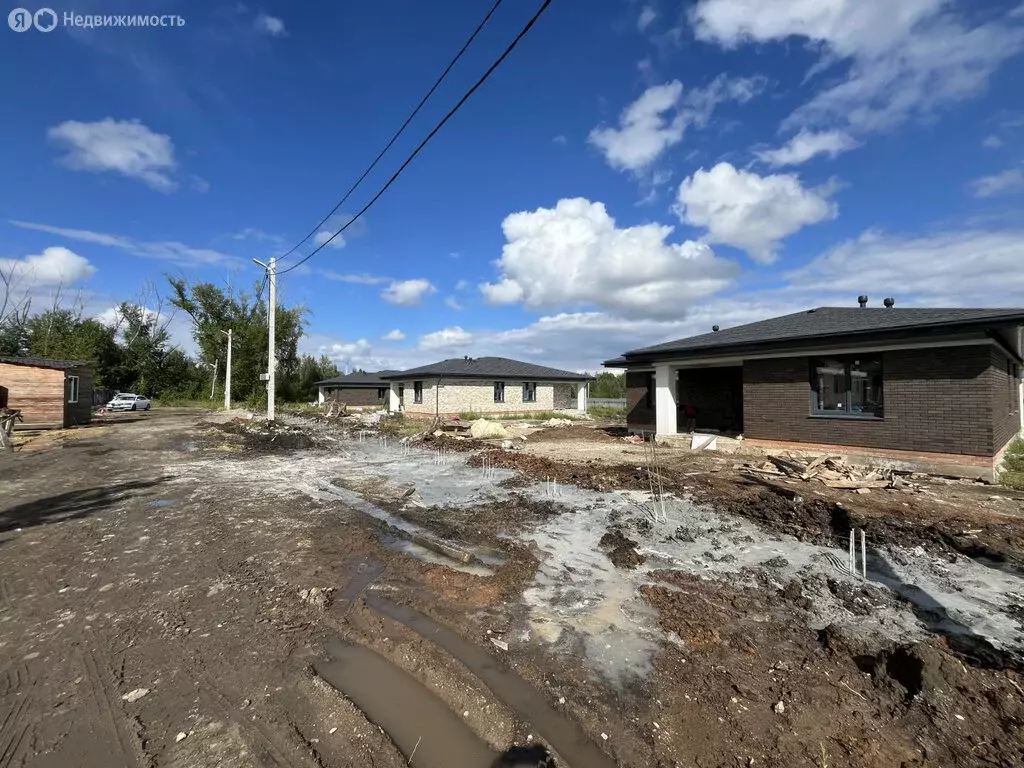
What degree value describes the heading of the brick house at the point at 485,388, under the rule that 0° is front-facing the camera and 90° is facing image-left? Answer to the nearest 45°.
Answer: approximately 45°

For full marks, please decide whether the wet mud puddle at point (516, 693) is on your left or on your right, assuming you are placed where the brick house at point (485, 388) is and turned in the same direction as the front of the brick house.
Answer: on your left

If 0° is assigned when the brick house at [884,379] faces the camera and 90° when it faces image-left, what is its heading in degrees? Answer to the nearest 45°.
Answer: approximately 45°
